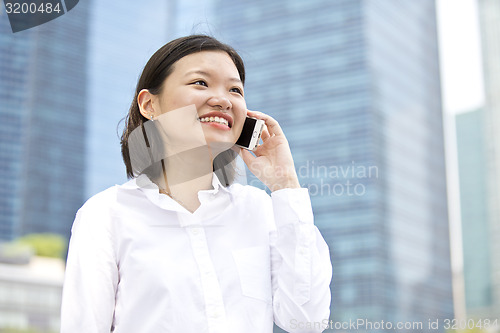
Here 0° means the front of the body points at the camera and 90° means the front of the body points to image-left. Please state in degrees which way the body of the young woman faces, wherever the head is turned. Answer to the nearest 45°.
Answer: approximately 315°
